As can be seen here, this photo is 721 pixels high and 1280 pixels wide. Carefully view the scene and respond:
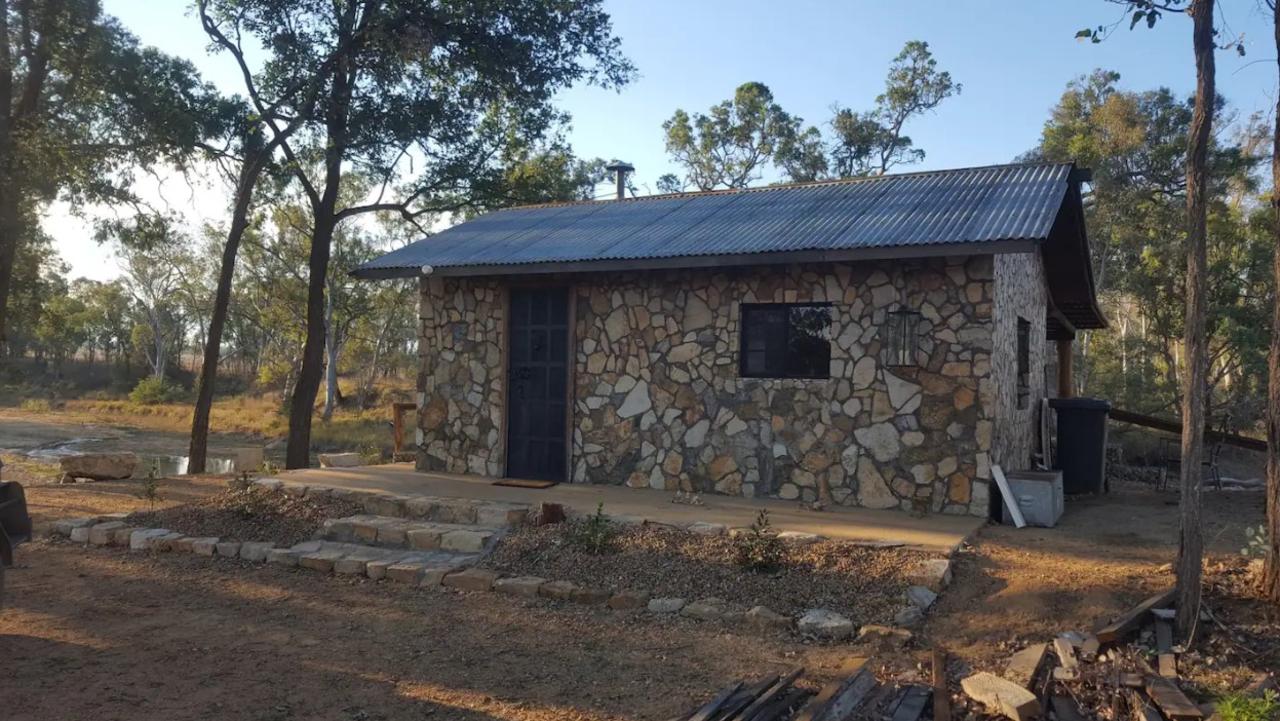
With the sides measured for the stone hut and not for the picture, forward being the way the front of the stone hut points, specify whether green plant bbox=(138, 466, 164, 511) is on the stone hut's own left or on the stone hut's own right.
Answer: on the stone hut's own right

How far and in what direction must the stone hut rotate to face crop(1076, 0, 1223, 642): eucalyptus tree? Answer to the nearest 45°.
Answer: approximately 90° to its left

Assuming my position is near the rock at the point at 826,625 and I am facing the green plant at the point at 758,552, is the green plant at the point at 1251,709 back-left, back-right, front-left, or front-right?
back-right

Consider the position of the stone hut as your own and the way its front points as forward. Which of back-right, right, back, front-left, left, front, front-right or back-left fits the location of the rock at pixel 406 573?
front

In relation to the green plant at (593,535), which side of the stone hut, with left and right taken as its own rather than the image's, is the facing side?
front

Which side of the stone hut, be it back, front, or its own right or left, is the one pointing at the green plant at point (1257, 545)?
left

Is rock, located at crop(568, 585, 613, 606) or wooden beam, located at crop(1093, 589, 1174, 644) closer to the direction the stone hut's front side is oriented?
the rock

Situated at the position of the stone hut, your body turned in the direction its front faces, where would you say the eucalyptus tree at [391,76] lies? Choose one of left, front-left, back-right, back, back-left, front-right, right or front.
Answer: right

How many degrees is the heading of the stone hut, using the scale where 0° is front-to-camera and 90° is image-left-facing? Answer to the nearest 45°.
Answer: approximately 45°

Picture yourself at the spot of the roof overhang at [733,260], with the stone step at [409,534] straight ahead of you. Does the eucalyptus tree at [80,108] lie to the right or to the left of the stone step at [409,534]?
right

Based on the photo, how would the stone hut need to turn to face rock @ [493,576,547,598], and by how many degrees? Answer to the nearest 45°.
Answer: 0° — it already faces it

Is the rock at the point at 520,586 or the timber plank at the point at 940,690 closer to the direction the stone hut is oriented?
the rock

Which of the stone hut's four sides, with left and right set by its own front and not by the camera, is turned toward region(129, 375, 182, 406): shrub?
right
